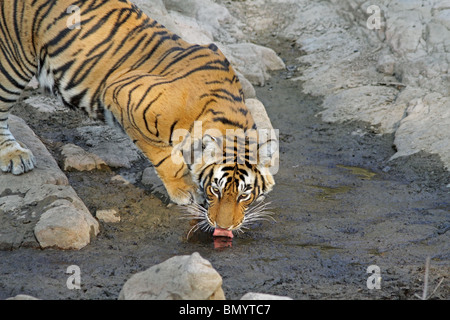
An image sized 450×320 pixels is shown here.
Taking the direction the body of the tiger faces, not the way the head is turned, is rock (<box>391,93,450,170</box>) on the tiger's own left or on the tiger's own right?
on the tiger's own left

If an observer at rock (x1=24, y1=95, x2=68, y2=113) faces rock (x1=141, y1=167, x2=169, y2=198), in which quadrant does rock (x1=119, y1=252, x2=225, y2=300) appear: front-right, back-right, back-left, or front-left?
front-right

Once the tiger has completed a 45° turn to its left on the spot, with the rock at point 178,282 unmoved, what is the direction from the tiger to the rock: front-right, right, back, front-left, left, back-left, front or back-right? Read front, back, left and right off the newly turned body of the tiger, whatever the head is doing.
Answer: right

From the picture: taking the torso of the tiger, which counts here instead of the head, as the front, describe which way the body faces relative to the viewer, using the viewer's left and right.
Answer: facing the viewer and to the right of the viewer

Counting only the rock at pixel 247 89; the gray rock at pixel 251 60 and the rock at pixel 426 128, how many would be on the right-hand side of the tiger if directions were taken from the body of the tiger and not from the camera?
0

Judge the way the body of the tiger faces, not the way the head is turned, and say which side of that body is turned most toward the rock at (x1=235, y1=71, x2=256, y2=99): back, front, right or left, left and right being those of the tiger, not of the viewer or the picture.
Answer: left

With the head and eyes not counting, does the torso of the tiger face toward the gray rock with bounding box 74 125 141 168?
no

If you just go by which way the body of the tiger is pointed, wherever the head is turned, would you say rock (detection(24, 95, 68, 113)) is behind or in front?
behind

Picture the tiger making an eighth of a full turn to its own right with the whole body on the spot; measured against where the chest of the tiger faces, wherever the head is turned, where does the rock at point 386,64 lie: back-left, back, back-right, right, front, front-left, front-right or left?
back-left

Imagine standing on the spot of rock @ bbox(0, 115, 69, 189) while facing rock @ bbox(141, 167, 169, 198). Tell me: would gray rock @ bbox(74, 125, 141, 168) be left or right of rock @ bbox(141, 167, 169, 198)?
left
